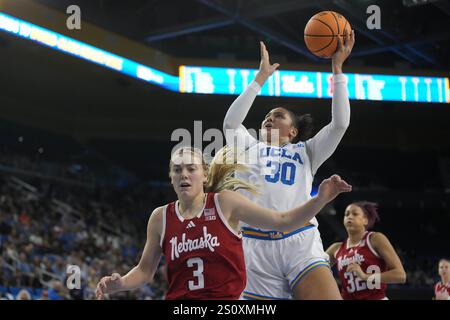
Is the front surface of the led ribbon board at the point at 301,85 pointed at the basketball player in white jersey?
yes

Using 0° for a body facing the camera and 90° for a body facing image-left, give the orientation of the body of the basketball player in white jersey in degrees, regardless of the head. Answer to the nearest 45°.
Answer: approximately 0°

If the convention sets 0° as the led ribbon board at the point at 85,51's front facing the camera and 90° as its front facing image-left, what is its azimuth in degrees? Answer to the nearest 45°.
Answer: approximately 315°

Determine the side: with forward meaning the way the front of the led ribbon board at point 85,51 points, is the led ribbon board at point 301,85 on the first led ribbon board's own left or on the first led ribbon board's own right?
on the first led ribbon board's own left

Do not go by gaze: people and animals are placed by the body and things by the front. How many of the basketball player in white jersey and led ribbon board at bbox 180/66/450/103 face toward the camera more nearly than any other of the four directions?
2

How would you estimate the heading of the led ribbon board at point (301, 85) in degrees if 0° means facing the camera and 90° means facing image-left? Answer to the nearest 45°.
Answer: approximately 0°
